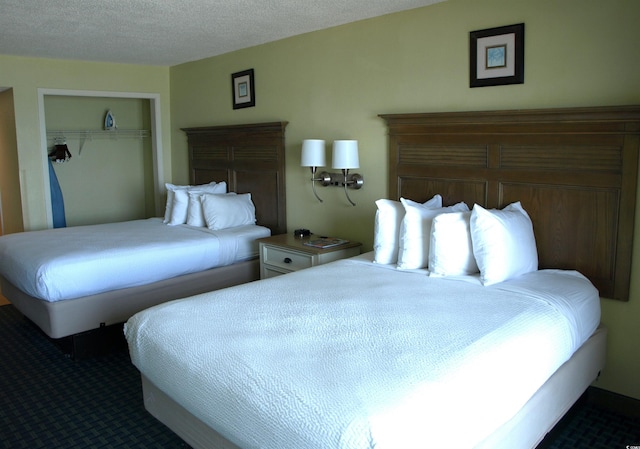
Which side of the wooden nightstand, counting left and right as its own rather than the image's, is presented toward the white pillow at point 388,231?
left

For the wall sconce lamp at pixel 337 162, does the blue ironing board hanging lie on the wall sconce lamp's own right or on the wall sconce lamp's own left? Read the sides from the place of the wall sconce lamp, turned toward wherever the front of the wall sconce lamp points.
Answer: on the wall sconce lamp's own right

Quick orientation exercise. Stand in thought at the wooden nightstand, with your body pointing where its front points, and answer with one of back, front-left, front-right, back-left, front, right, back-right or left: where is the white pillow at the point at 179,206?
right

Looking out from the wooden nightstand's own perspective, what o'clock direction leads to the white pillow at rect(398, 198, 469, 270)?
The white pillow is roughly at 9 o'clock from the wooden nightstand.

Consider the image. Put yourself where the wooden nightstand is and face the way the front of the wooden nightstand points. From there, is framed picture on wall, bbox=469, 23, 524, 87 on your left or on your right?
on your left

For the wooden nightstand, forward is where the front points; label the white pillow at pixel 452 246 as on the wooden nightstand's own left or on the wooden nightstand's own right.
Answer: on the wooden nightstand's own left

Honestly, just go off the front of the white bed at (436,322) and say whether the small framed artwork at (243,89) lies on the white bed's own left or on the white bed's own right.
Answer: on the white bed's own right

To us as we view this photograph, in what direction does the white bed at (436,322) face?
facing the viewer and to the left of the viewer

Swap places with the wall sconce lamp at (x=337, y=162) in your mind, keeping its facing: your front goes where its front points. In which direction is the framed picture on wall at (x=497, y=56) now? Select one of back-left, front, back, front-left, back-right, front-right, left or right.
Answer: left

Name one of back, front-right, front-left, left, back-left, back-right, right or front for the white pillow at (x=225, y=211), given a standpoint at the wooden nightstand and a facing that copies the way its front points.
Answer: right

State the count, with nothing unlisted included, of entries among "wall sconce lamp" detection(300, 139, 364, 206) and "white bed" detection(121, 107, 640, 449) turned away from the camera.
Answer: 0

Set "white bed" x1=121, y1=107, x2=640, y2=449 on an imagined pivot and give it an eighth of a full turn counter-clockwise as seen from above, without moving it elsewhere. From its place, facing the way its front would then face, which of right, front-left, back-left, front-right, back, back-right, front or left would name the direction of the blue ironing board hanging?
back-right
